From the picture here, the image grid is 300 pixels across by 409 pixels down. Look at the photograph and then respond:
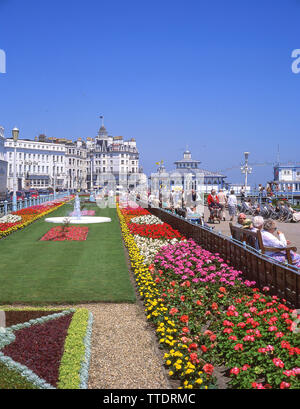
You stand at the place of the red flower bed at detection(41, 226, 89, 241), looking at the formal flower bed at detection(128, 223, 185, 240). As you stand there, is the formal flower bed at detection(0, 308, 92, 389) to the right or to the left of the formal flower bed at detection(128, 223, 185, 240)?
right

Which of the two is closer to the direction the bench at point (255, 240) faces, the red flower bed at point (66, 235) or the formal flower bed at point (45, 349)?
the red flower bed

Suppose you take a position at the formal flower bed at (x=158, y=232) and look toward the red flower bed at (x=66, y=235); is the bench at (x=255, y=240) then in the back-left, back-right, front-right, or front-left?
back-left
